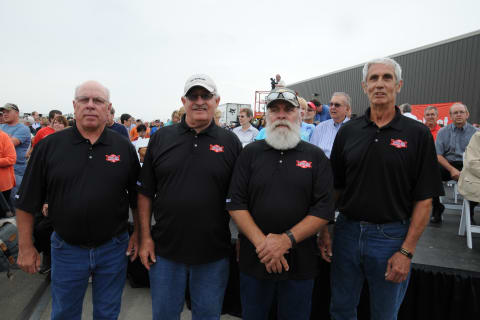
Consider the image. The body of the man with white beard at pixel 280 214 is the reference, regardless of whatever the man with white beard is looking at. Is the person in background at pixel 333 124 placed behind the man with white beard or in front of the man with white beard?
behind

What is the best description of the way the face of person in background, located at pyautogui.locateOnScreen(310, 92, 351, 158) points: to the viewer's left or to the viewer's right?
to the viewer's left

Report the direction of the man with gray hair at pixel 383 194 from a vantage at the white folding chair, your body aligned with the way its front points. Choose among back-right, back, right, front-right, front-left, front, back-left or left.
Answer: right

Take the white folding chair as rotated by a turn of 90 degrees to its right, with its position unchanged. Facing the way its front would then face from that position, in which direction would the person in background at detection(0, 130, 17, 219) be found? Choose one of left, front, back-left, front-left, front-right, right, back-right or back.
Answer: front-right

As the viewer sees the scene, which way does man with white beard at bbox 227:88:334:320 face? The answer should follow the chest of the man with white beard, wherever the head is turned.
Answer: toward the camera

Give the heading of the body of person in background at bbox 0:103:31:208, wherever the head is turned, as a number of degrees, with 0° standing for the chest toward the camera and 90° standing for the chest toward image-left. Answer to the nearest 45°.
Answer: approximately 45°

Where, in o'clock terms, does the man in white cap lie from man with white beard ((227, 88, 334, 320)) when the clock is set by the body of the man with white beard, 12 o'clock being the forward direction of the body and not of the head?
The man in white cap is roughly at 3 o'clock from the man with white beard.

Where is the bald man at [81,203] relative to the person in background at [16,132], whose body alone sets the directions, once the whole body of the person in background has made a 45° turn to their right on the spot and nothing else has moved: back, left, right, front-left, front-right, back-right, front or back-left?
left

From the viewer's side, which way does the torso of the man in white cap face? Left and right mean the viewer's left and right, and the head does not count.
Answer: facing the viewer

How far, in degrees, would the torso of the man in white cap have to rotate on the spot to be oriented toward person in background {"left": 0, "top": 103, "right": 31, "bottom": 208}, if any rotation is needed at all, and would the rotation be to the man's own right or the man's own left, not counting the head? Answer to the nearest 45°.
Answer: approximately 135° to the man's own right

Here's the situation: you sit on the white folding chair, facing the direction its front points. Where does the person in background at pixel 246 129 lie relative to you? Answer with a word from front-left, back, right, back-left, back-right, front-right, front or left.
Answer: back
